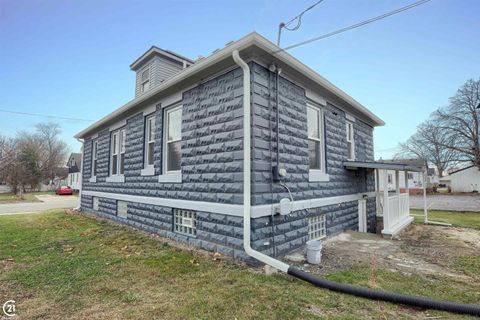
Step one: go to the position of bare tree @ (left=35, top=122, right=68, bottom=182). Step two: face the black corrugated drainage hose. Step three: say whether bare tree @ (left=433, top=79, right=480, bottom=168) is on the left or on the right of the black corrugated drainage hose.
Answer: left
